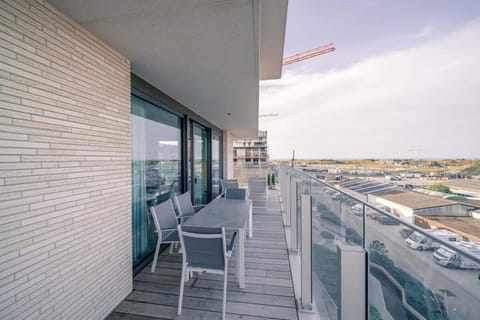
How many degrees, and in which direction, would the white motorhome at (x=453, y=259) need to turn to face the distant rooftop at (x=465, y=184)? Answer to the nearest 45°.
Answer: approximately 135° to its right

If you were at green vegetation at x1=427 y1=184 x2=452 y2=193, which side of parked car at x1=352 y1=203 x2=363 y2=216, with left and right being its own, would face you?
back

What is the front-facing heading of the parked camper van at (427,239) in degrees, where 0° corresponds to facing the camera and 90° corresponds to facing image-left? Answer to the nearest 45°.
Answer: approximately 45°

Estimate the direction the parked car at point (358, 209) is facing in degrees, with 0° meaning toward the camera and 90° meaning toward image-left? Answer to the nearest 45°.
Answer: approximately 45°

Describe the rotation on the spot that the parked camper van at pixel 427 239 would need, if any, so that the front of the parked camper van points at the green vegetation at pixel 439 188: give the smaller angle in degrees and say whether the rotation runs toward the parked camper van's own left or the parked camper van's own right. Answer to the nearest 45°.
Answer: approximately 135° to the parked camper van's own right

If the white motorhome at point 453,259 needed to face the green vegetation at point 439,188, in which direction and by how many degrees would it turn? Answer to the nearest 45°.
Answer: approximately 135° to its right

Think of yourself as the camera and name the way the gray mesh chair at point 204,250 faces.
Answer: facing away from the viewer
